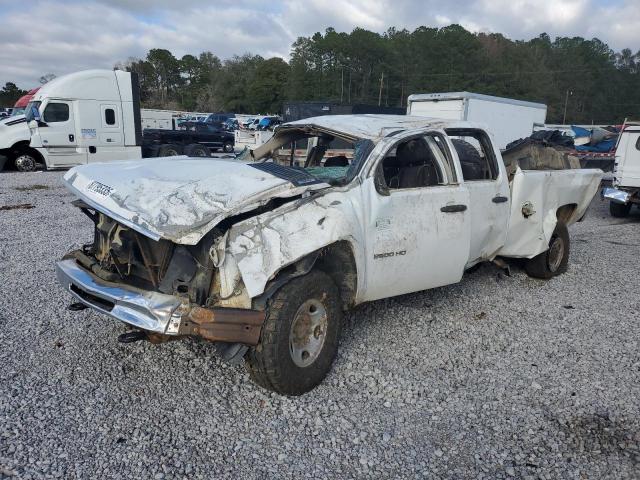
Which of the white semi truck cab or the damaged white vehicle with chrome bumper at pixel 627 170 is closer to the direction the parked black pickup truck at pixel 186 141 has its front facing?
the damaged white vehicle with chrome bumper

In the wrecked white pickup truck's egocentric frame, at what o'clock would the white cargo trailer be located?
The white cargo trailer is roughly at 5 o'clock from the wrecked white pickup truck.

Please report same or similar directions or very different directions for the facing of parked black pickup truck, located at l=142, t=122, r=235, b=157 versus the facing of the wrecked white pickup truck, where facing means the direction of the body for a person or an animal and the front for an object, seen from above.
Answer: very different directions

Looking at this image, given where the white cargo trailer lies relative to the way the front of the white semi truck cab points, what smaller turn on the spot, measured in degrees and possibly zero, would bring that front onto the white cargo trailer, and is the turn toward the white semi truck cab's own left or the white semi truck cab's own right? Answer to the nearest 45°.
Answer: approximately 135° to the white semi truck cab's own left

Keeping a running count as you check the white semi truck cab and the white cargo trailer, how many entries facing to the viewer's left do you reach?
1

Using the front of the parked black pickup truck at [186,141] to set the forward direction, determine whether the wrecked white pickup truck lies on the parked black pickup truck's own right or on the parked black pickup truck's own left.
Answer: on the parked black pickup truck's own right

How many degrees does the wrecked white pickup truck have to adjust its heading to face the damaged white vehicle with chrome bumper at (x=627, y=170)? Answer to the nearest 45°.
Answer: approximately 180°

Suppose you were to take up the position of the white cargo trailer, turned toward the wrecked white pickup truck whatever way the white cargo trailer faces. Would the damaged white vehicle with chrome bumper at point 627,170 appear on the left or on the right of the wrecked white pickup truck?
left

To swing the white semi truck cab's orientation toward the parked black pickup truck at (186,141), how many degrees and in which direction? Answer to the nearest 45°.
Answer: approximately 135° to its right

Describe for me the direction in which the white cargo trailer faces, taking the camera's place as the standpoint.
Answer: facing away from the viewer and to the right of the viewer

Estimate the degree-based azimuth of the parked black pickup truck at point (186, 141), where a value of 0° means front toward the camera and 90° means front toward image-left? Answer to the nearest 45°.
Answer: approximately 270°

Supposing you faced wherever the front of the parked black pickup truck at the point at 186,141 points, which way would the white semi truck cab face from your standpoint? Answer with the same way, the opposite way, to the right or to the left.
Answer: the opposite way

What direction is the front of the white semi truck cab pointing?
to the viewer's left
